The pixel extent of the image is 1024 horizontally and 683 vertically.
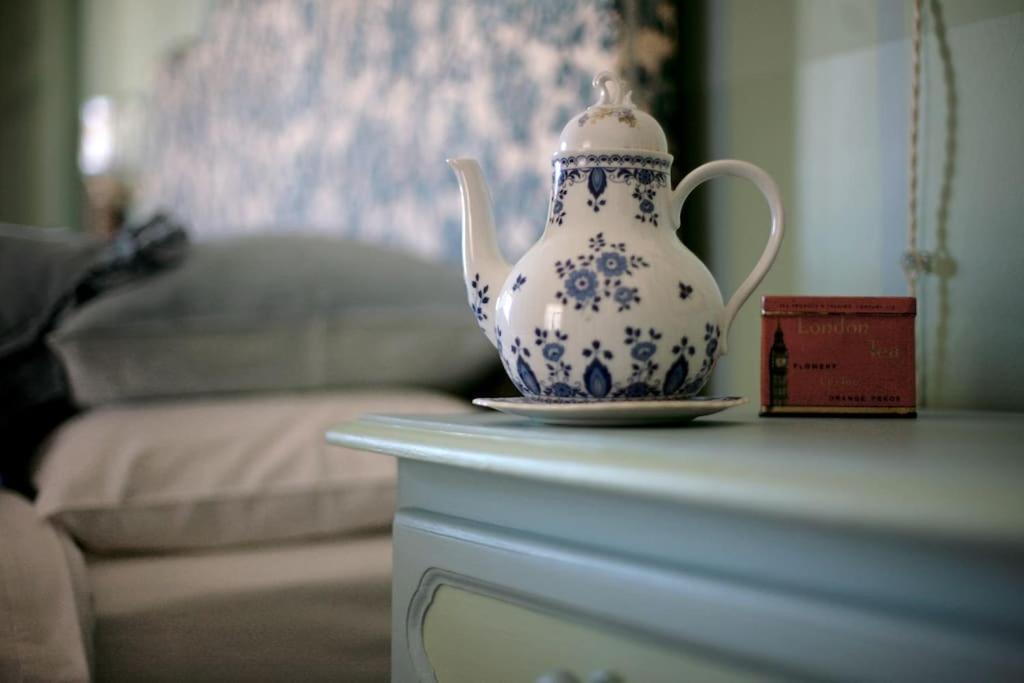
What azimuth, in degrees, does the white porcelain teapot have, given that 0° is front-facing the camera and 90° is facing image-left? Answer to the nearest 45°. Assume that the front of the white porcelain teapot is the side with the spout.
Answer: approximately 90°

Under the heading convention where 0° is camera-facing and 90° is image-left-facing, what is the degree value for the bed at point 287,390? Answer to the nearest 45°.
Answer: approximately 0°

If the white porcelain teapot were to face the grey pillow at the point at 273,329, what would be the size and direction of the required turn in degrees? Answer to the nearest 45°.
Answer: approximately 45° to its right

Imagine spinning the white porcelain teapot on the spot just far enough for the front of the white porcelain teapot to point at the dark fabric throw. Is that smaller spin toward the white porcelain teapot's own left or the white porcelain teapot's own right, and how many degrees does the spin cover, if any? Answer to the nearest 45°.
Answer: approximately 45° to the white porcelain teapot's own right
